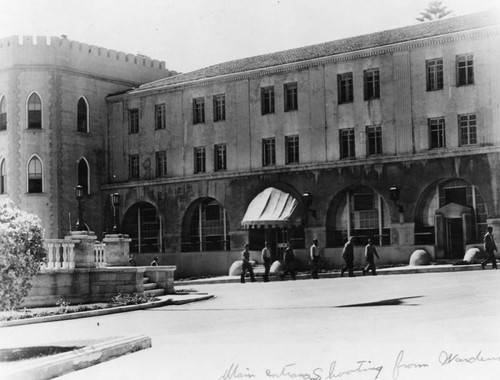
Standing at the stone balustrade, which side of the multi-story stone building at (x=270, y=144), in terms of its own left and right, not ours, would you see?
front

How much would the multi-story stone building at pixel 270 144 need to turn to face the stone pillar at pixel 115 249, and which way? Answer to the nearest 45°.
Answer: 0° — it already faces it

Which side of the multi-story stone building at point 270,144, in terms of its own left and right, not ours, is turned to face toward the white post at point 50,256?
front

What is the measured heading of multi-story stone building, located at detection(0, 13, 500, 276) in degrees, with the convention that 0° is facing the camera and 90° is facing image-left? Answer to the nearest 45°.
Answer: approximately 45°
